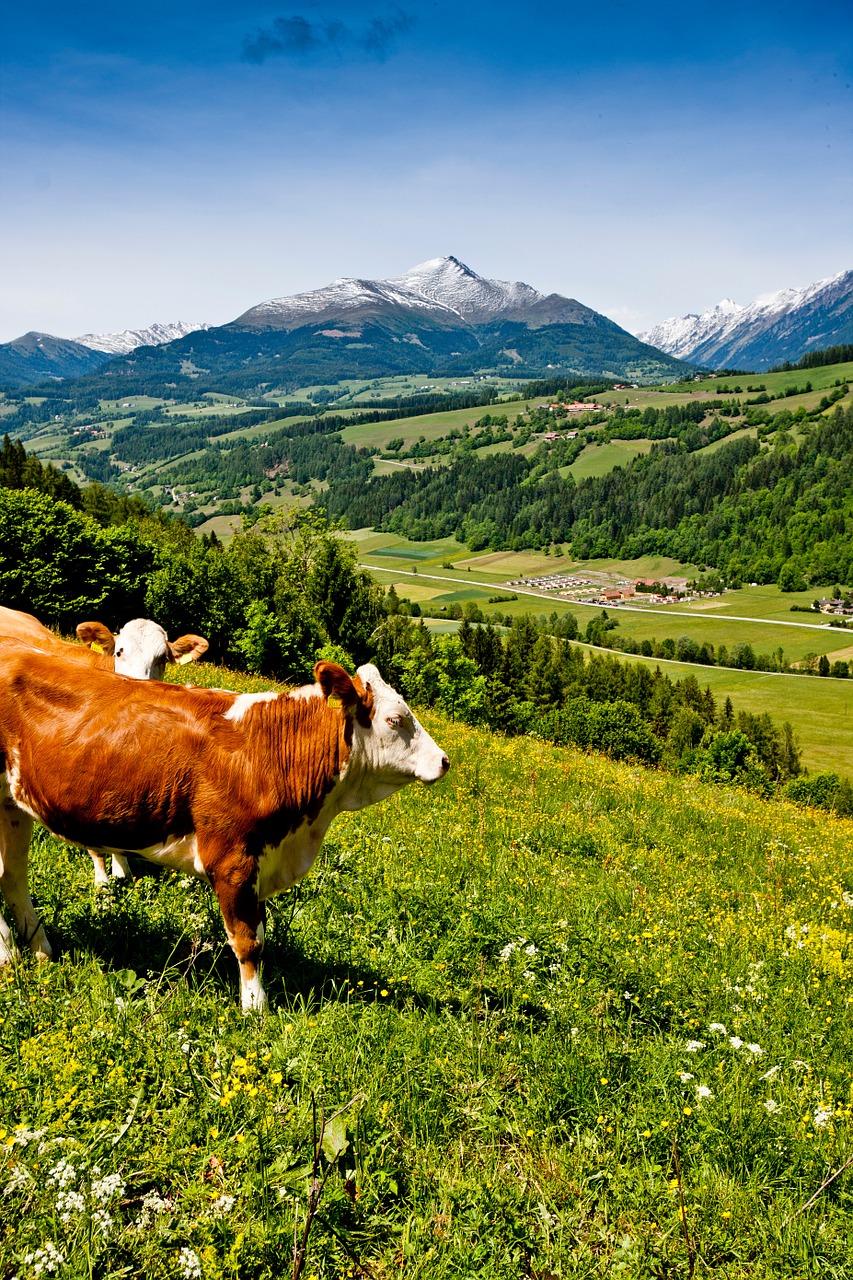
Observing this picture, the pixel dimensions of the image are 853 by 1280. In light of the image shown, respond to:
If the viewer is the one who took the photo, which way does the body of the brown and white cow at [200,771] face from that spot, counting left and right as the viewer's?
facing to the right of the viewer

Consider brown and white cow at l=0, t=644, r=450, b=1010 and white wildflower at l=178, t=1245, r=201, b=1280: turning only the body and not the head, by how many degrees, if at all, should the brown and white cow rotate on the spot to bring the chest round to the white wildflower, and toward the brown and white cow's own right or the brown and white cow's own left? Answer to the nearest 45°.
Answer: approximately 90° to the brown and white cow's own right

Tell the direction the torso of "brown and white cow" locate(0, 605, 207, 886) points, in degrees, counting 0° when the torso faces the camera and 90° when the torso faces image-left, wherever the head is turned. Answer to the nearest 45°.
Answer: approximately 315°

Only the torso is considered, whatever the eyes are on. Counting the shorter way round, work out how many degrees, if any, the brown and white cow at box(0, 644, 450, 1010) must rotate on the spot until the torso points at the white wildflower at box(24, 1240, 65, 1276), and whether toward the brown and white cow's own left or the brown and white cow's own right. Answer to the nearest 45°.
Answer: approximately 90° to the brown and white cow's own right

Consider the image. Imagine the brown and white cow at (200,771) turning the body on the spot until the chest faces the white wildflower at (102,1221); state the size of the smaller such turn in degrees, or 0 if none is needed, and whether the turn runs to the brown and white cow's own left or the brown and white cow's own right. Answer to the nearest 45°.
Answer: approximately 90° to the brown and white cow's own right

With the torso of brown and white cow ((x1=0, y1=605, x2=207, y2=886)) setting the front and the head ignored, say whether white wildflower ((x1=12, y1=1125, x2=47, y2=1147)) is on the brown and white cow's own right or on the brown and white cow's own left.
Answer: on the brown and white cow's own right

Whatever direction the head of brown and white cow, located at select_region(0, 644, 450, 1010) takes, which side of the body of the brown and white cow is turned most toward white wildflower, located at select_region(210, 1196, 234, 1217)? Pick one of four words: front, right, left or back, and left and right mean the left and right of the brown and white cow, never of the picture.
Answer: right

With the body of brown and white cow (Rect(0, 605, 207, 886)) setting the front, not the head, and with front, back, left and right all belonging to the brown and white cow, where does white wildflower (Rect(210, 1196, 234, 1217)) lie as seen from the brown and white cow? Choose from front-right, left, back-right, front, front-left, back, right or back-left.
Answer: front-right

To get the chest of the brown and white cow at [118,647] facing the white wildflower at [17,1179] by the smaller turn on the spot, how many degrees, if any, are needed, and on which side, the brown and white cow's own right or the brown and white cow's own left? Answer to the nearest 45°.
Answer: approximately 45° to the brown and white cow's own right

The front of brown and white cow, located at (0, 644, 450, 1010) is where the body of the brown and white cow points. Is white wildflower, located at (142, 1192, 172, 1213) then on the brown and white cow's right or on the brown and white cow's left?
on the brown and white cow's right
